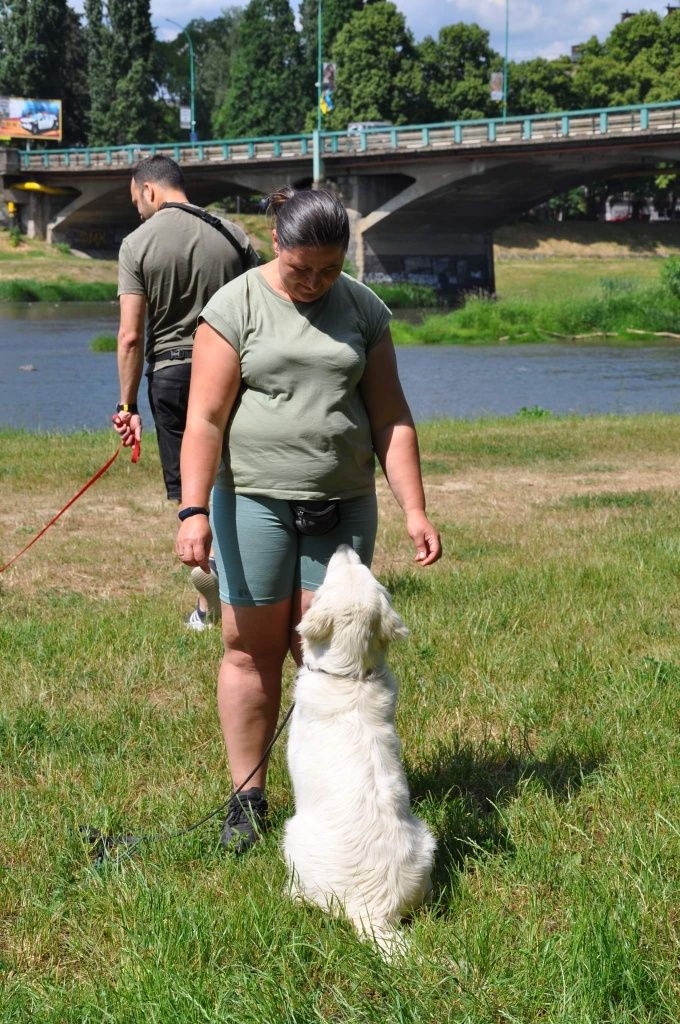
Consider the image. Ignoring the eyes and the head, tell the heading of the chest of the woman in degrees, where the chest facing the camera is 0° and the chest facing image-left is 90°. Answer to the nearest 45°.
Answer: approximately 0°

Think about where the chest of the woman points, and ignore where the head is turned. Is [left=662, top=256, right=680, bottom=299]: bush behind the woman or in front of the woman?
behind

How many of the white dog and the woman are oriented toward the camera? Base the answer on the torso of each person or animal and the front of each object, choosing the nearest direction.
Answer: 1

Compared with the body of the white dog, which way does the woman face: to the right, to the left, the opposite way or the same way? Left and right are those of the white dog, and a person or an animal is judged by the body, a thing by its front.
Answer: the opposite way

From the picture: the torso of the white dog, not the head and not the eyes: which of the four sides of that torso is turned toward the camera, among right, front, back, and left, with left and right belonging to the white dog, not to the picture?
back
